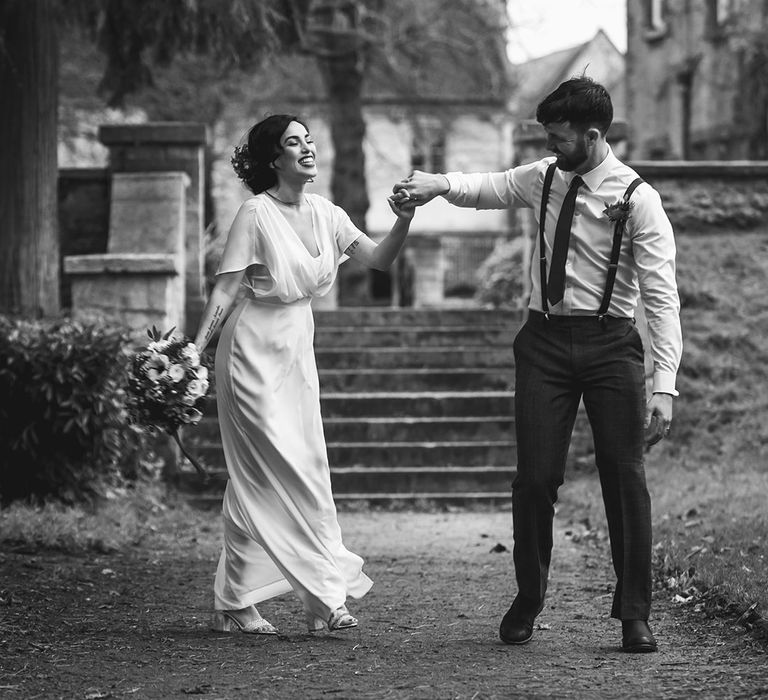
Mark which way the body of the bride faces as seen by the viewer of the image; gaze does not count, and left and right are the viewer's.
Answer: facing the viewer and to the right of the viewer

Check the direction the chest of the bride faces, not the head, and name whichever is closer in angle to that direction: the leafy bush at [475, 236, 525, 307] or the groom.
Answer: the groom

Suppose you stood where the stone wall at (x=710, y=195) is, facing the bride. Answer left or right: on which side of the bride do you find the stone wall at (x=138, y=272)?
right

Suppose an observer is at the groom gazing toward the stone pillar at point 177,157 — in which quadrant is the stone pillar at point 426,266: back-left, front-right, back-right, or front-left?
front-right

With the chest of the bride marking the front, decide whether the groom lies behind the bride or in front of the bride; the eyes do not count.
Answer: in front

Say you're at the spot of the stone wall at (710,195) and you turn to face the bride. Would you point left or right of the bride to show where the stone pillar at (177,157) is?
right

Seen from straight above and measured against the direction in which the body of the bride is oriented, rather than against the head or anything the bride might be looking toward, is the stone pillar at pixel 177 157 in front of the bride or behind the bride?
behind

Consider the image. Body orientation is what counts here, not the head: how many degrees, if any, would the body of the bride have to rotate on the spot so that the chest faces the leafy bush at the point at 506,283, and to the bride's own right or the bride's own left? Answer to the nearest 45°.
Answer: approximately 135° to the bride's own left
